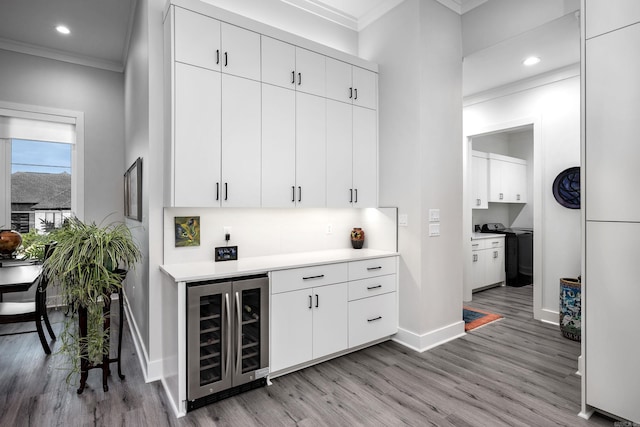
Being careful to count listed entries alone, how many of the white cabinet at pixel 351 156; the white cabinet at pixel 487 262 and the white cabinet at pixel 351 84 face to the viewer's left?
0

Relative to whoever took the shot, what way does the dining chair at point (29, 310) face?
facing to the left of the viewer

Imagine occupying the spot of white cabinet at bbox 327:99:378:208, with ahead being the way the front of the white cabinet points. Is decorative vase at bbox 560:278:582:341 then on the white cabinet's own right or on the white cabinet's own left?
on the white cabinet's own left

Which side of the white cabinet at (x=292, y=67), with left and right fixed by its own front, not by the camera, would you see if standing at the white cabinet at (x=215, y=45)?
right

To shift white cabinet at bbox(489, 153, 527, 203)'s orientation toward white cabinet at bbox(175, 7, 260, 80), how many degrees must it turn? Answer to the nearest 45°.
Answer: approximately 45° to its right

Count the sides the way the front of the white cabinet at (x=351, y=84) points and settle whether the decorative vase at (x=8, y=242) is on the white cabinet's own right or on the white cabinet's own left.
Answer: on the white cabinet's own right

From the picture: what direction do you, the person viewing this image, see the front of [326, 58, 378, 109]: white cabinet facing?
facing the viewer and to the right of the viewer

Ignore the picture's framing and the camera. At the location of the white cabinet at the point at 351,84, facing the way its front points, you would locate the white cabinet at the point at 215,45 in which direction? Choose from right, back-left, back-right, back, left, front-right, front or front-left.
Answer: right

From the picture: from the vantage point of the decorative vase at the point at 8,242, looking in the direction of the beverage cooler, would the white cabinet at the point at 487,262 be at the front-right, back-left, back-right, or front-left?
front-left
